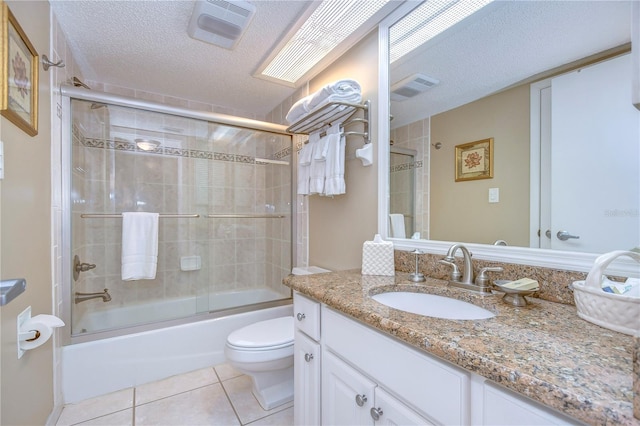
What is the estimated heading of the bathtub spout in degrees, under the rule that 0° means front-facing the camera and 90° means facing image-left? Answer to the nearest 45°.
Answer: approximately 270°

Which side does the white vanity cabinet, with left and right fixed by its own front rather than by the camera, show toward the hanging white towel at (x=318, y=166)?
right

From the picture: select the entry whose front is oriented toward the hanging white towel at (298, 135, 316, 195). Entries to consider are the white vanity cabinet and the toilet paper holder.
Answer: the toilet paper holder

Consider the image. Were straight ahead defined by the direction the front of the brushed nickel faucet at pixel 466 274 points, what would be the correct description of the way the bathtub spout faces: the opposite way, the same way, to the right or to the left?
the opposite way

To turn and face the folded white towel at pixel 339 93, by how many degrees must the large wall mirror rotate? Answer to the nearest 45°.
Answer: approximately 45° to its right

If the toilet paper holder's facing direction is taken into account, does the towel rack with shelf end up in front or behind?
in front

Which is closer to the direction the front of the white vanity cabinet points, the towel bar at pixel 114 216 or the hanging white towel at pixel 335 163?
the towel bar

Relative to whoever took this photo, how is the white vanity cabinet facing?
facing the viewer and to the left of the viewer

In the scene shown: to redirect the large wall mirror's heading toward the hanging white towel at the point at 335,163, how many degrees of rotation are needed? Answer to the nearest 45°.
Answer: approximately 45° to its right

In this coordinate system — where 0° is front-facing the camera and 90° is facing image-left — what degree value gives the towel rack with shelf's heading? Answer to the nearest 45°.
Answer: approximately 45°

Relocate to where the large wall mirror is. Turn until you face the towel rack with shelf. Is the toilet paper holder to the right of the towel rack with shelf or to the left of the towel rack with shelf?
left

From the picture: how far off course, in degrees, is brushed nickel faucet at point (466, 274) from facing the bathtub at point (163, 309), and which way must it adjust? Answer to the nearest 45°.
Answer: approximately 45° to its right

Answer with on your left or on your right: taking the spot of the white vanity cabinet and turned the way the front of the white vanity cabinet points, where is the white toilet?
on your right

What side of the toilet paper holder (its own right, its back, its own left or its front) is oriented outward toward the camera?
right

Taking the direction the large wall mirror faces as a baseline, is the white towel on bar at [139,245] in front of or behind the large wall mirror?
in front

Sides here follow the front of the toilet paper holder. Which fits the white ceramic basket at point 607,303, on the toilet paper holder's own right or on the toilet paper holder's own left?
on the toilet paper holder's own right

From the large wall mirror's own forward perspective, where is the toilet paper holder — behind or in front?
in front

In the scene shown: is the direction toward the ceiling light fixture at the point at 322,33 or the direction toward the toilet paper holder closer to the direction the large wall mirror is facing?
the toilet paper holder
